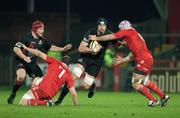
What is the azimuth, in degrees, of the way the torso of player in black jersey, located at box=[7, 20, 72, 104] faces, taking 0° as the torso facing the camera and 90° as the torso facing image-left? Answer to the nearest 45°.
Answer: approximately 315°

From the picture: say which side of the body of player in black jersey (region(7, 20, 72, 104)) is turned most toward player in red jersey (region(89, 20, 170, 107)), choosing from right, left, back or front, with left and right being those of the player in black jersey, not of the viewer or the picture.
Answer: front

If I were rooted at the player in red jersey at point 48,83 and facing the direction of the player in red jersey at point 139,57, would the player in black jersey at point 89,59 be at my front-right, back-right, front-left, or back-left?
front-left

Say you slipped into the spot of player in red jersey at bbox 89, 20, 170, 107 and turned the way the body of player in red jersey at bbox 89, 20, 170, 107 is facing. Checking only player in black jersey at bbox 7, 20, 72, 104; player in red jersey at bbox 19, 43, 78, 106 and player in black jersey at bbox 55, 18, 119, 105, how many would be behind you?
0

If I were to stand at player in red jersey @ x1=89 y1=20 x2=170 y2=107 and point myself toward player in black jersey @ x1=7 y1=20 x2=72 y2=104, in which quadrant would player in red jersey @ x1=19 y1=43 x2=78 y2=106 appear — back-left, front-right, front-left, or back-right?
front-left

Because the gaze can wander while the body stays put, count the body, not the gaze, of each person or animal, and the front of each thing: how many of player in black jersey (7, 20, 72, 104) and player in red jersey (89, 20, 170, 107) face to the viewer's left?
1

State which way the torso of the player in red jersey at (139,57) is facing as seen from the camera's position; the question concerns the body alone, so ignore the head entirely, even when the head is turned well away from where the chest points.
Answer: to the viewer's left

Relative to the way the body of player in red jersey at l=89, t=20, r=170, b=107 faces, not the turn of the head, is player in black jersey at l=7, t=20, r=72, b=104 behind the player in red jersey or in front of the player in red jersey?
in front
